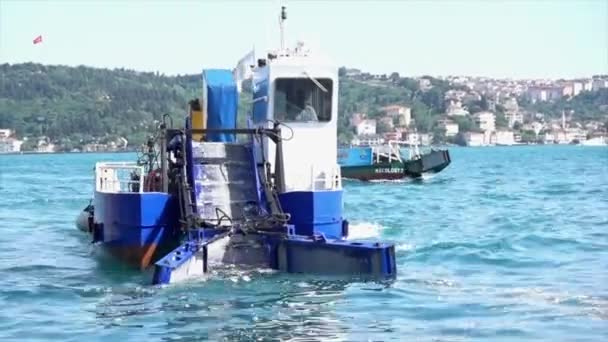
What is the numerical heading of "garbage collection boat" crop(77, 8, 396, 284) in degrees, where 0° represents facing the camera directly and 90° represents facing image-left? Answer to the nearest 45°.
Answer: approximately 0°
